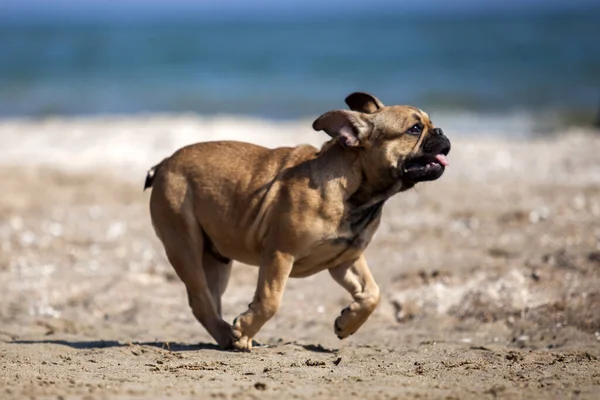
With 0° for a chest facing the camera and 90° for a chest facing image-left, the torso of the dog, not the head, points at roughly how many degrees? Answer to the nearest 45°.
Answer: approximately 270°
